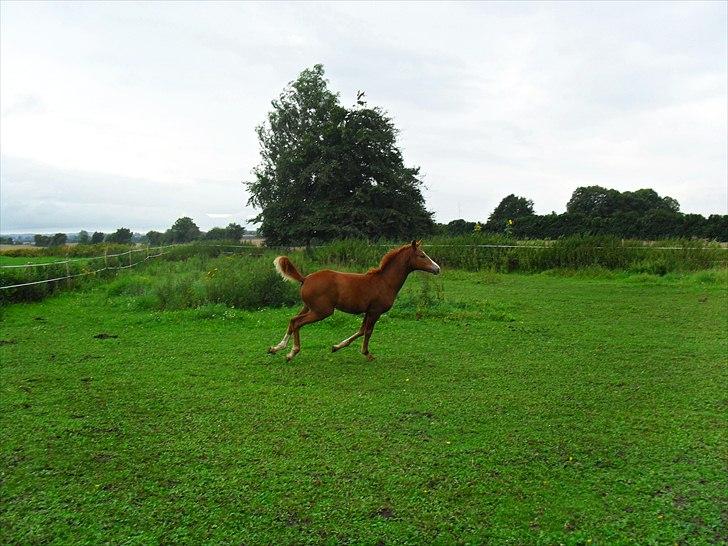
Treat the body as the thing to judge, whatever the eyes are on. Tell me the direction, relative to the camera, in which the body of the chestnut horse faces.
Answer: to the viewer's right

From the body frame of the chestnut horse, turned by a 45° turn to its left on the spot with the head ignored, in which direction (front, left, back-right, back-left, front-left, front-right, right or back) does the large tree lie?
front-left
